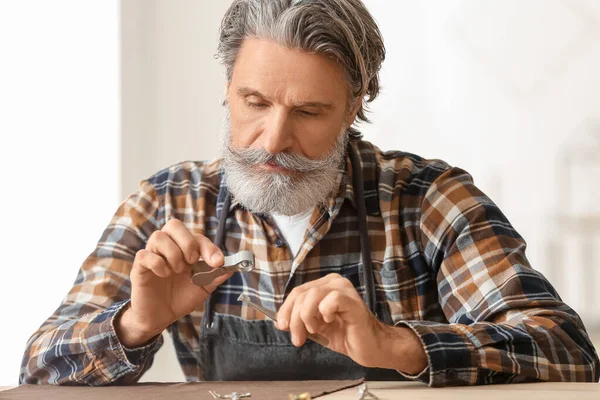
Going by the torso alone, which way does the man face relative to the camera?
toward the camera
